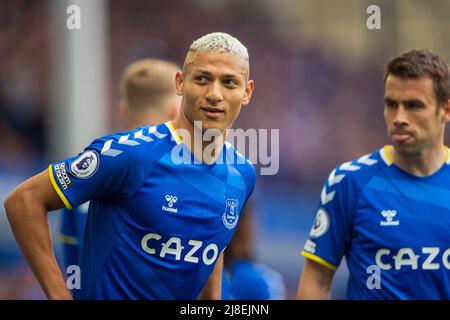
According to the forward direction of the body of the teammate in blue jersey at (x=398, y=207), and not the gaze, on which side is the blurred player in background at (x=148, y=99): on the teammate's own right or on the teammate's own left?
on the teammate's own right

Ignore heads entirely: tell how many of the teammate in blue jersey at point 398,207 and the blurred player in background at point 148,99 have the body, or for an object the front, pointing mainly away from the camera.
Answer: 1

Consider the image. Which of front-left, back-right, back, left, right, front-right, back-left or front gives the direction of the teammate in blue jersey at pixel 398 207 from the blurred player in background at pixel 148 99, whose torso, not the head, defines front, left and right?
back-right

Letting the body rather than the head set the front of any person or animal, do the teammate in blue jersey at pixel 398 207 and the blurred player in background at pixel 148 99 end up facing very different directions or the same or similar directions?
very different directions

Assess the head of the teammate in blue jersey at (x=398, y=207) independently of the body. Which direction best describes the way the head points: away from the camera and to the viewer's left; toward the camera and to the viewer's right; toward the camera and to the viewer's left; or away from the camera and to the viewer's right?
toward the camera and to the viewer's left

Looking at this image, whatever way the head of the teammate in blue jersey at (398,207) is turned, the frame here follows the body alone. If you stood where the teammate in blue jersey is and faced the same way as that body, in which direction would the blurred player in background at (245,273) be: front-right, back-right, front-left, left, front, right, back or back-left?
back-right

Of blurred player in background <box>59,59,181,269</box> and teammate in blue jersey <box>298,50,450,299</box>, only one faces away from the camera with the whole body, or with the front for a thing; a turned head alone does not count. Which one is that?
the blurred player in background

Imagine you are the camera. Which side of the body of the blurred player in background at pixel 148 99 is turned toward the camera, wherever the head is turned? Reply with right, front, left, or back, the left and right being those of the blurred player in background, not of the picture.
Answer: back
